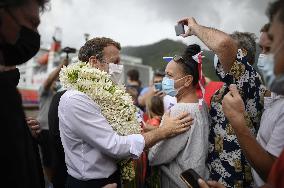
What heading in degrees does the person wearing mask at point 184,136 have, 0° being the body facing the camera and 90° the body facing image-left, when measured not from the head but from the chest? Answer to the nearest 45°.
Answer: approximately 90°

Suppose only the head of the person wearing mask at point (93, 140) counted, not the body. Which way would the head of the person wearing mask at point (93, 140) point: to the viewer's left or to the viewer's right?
to the viewer's right

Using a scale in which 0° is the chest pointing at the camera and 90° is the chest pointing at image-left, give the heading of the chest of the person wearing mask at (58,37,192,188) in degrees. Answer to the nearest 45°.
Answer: approximately 270°

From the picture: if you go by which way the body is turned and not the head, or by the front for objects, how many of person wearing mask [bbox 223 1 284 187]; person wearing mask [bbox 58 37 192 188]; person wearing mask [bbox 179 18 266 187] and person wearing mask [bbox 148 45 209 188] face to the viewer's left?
3

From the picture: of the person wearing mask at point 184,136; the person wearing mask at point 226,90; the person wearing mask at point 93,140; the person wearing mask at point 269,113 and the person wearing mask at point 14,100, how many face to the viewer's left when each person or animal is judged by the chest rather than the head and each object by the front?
3

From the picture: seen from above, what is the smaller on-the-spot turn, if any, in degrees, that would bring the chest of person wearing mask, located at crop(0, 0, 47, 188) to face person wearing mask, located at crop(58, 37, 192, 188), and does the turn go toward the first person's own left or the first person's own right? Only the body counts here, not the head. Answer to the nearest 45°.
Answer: approximately 45° to the first person's own left

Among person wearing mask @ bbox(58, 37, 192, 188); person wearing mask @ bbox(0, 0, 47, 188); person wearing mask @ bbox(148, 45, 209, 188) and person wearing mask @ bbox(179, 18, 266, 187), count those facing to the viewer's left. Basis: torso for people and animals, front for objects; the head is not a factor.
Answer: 2

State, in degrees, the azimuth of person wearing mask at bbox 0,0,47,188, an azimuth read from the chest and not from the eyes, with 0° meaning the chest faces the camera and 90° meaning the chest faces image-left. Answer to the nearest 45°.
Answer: approximately 270°

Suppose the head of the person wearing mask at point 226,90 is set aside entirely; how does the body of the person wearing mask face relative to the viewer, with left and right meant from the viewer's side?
facing to the left of the viewer

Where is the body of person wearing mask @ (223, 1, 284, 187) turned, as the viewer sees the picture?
to the viewer's left

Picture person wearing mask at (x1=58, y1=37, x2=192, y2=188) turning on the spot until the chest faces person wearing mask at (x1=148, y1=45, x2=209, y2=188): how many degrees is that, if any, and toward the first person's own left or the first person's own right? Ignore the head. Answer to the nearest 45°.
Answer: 0° — they already face them
